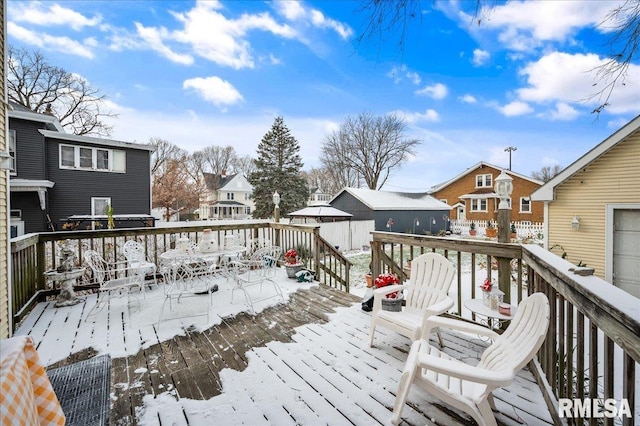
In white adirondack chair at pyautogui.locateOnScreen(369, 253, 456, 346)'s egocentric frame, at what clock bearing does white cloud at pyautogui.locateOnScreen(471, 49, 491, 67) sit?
The white cloud is roughly at 5 o'clock from the white adirondack chair.

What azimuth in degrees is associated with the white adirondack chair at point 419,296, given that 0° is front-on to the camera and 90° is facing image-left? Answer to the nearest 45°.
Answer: approximately 45°

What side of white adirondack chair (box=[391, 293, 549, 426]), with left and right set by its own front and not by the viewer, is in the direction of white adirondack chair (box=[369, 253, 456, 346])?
right

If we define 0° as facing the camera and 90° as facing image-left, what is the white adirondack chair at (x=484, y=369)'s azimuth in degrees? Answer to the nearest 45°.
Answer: approximately 90°

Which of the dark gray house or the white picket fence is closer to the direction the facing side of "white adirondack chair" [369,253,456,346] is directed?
the dark gray house

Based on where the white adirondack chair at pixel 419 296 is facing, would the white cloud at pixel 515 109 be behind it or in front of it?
behind

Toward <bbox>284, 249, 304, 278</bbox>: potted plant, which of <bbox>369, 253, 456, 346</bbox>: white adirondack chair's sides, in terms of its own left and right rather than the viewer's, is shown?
right
